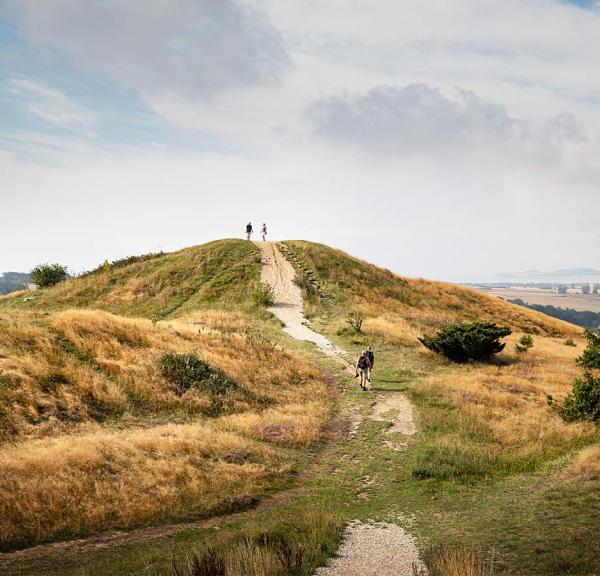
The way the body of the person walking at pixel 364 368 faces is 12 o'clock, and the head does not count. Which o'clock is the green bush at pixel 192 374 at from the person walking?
The green bush is roughly at 8 o'clock from the person walking.

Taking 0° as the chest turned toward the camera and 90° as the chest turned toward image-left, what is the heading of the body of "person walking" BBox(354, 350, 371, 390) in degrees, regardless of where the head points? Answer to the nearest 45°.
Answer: approximately 180°

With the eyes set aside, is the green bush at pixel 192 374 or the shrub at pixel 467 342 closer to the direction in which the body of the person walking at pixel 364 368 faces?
the shrub

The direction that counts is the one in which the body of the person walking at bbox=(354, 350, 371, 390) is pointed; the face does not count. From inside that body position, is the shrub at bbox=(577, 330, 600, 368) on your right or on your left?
on your right

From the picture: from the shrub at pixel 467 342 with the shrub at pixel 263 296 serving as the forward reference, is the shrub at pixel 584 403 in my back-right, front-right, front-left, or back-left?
back-left
